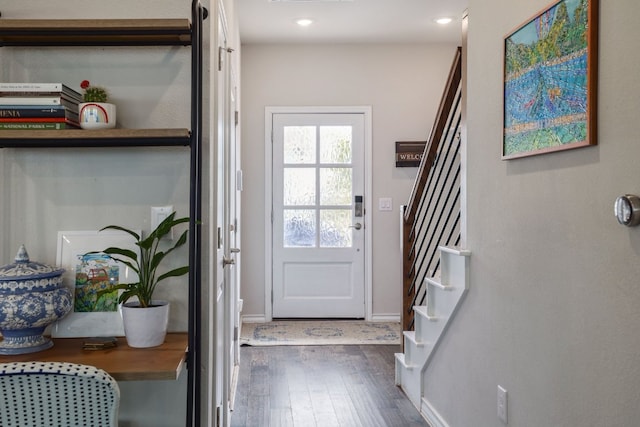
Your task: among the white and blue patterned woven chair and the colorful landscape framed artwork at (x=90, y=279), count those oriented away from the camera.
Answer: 1

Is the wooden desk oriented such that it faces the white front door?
no

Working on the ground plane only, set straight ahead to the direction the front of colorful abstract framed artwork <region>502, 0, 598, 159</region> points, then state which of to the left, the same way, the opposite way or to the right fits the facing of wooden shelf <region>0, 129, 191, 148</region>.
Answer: to the left

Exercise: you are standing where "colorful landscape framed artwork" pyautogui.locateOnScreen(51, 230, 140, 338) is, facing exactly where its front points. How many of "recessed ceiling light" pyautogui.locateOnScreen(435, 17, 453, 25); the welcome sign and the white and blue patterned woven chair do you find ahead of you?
1

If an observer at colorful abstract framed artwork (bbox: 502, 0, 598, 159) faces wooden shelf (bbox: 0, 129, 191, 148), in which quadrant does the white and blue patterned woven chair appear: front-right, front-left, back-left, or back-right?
front-left

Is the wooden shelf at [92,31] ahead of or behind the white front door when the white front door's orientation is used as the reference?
ahead

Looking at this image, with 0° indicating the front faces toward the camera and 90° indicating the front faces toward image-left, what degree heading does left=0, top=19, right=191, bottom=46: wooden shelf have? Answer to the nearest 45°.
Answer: approximately 0°

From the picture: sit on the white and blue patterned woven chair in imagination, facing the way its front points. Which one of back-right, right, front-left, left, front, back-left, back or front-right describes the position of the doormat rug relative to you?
front-right

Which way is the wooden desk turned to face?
toward the camera

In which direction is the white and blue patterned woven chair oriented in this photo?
away from the camera

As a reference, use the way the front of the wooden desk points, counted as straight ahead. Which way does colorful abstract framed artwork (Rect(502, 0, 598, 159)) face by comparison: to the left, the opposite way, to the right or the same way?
to the right

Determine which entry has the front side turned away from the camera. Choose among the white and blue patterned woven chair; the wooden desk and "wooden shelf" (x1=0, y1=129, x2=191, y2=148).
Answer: the white and blue patterned woven chair

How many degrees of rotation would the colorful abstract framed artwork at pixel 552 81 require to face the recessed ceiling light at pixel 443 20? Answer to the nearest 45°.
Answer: approximately 135° to its right

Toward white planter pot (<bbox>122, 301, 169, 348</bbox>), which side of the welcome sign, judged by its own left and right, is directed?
front

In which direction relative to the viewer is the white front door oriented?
toward the camera

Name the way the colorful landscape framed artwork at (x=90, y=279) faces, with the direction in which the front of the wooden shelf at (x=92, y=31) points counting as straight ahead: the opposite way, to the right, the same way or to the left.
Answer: the same way
